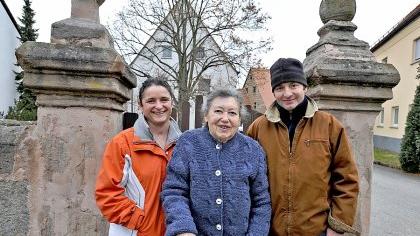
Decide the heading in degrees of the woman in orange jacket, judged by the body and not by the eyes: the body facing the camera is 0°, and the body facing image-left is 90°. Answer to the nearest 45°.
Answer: approximately 315°

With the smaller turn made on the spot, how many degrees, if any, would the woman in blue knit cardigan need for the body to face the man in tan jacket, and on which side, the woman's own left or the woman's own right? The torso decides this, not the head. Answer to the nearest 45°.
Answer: approximately 90° to the woman's own left

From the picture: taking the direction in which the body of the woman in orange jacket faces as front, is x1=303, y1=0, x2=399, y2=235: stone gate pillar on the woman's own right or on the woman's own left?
on the woman's own left

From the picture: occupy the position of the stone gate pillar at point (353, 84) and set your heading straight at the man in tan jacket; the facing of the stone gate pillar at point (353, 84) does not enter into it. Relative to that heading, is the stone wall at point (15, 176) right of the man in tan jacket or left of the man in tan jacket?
right

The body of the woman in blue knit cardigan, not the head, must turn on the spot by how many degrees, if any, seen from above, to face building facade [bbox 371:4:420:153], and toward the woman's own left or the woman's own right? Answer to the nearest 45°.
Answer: approximately 135° to the woman's own left

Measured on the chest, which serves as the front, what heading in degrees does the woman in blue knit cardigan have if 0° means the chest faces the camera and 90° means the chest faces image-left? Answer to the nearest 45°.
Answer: approximately 0°

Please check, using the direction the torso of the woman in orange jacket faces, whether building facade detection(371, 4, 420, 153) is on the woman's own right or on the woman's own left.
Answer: on the woman's own left

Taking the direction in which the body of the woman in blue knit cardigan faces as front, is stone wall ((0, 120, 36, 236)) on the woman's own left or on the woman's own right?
on the woman's own right

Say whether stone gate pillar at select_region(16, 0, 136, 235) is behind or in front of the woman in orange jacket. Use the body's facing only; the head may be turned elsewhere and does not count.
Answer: behind

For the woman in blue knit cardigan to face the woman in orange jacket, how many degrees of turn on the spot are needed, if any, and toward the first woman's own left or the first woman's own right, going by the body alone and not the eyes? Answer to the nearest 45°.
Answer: approximately 90° to the first woman's own right
